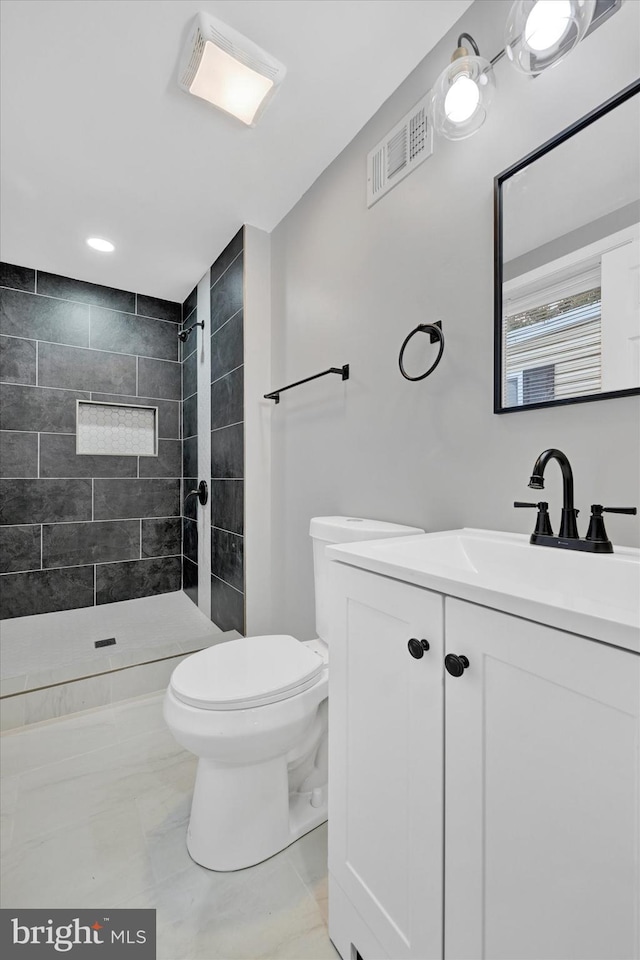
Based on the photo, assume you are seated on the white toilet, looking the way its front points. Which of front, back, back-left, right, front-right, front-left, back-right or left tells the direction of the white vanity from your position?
left

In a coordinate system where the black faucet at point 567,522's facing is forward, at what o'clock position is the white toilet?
The white toilet is roughly at 1 o'clock from the black faucet.

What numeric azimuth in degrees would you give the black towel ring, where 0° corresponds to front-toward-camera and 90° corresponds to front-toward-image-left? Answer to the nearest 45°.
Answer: approximately 45°
